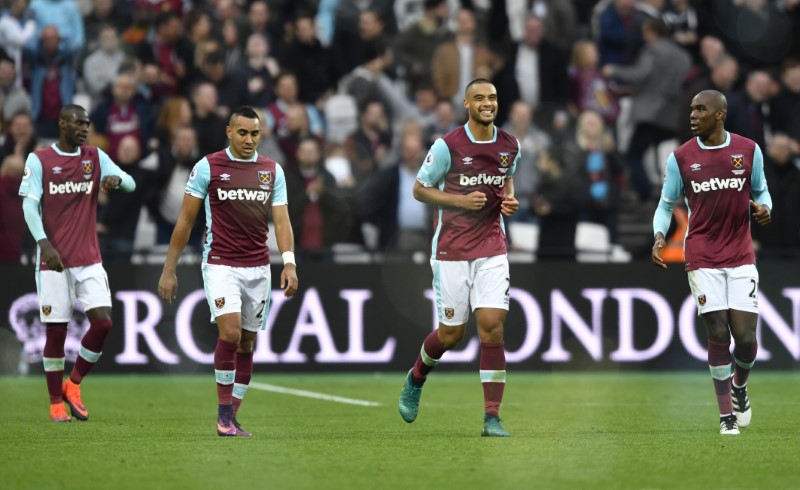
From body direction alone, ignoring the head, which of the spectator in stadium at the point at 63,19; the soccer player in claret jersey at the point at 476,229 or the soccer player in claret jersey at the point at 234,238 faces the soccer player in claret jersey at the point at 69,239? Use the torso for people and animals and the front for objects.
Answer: the spectator in stadium

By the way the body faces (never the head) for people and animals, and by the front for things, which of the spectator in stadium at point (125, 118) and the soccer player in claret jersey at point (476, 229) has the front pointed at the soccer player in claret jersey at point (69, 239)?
the spectator in stadium

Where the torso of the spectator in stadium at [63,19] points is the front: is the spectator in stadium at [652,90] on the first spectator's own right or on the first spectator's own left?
on the first spectator's own left

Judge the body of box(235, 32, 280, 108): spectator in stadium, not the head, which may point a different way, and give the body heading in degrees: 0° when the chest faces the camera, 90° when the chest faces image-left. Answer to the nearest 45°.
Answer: approximately 0°

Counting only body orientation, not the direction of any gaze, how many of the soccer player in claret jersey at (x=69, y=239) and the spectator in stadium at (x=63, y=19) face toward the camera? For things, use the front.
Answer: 2

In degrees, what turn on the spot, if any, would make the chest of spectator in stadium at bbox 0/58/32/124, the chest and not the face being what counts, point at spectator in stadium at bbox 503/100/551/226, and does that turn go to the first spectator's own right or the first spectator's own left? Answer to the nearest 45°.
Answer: approximately 45° to the first spectator's own left
